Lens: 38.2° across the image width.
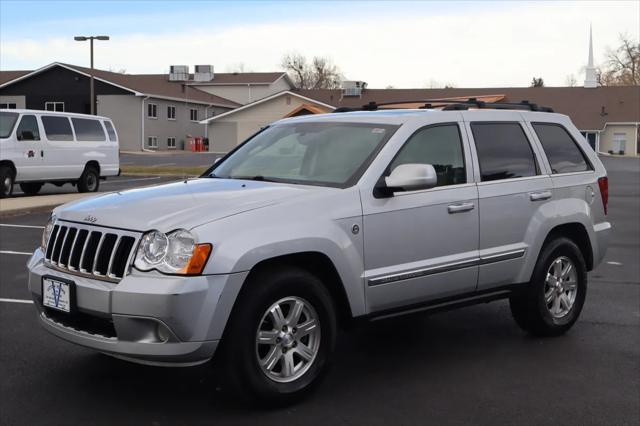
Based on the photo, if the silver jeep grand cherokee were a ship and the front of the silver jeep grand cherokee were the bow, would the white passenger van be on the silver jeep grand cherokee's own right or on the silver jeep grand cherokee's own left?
on the silver jeep grand cherokee's own right

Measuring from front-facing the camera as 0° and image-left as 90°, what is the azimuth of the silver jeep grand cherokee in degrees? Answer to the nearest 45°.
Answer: approximately 45°
